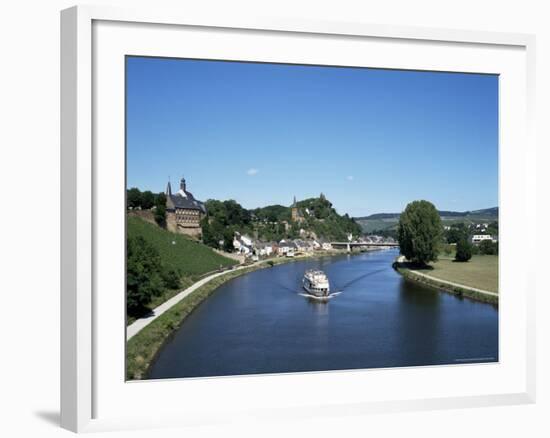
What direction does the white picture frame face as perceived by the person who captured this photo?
facing the viewer and to the right of the viewer
